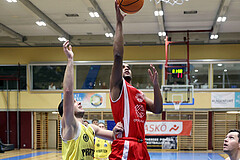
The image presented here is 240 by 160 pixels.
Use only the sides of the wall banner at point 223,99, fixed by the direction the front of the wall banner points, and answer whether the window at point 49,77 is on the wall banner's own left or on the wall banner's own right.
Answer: on the wall banner's own right

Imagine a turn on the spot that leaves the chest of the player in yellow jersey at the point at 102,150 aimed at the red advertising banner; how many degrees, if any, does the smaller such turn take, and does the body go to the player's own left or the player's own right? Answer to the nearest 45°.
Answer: approximately 180°

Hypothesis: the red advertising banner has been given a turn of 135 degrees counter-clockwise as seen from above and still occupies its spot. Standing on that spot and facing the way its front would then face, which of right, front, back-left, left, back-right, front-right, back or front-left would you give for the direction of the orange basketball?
back-right

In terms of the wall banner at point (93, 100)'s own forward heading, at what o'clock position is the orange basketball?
The orange basketball is roughly at 12 o'clock from the wall banner.

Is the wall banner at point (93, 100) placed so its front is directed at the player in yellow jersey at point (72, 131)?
yes

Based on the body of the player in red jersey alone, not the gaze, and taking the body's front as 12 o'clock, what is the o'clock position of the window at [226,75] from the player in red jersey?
The window is roughly at 8 o'clock from the player in red jersey.

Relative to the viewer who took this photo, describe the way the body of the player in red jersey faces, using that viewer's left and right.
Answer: facing the viewer and to the right of the viewer

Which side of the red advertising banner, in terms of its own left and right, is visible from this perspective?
front

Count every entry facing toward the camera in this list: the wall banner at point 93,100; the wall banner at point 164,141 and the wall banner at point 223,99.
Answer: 3

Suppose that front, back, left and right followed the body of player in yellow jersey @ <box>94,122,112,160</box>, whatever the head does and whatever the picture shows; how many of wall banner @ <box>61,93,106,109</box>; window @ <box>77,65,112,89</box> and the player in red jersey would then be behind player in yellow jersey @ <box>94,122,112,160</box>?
2
